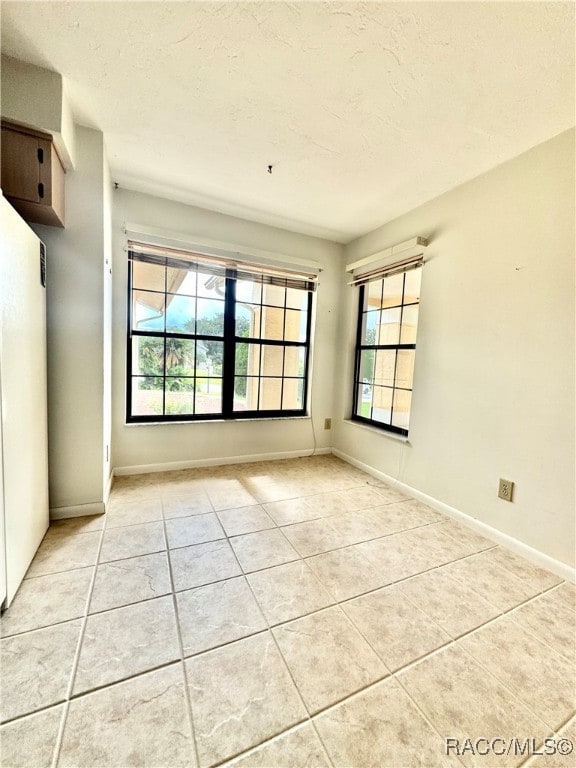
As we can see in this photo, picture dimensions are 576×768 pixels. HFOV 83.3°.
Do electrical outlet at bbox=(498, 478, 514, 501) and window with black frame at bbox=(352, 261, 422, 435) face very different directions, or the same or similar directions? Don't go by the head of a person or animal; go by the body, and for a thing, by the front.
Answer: same or similar directions

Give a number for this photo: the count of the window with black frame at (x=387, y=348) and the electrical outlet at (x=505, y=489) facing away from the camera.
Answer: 0

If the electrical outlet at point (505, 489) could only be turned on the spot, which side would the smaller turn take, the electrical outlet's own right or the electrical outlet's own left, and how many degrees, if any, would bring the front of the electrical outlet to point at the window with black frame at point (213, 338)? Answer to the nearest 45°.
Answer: approximately 45° to the electrical outlet's own right

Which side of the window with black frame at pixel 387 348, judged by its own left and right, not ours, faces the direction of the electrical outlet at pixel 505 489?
left

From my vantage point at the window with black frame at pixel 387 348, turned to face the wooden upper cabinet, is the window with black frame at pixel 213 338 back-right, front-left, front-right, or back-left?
front-right

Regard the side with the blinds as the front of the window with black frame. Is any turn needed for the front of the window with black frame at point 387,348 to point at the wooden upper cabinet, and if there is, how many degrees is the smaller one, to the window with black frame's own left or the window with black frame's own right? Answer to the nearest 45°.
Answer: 0° — it already faces it

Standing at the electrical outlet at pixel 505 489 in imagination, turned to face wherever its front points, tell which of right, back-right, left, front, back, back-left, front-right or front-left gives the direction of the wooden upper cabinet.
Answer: front

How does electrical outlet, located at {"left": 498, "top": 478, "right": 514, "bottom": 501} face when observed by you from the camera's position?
facing the viewer and to the left of the viewer

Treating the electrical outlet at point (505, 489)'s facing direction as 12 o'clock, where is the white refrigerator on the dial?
The white refrigerator is roughly at 12 o'clock from the electrical outlet.

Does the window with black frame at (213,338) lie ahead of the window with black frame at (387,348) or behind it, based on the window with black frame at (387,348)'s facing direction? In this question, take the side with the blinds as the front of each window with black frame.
ahead

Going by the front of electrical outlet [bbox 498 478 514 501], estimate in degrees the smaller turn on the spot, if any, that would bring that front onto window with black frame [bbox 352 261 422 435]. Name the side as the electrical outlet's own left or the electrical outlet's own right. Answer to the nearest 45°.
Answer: approximately 90° to the electrical outlet's own right
